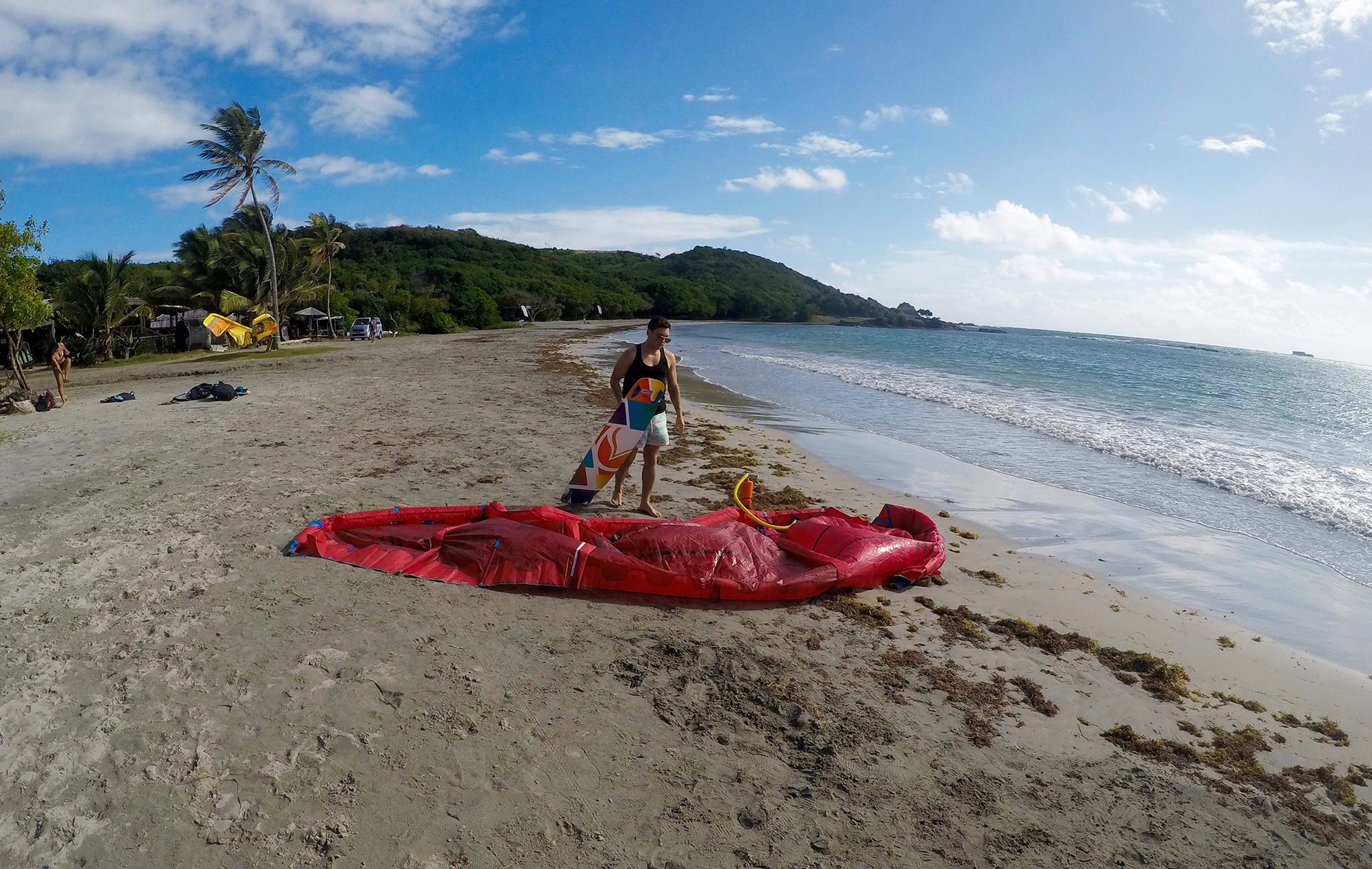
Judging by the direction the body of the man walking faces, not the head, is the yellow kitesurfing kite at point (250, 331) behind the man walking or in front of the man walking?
behind

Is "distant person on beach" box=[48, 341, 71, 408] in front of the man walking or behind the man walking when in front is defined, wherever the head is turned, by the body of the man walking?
behind

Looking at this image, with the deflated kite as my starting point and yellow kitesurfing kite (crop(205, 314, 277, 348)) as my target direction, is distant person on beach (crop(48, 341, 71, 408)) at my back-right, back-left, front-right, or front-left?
front-left

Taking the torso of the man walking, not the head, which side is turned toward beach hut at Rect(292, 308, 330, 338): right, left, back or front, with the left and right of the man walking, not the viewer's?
back

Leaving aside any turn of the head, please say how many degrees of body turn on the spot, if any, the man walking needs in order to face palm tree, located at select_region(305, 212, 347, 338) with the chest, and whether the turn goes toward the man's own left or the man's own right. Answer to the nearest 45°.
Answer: approximately 180°

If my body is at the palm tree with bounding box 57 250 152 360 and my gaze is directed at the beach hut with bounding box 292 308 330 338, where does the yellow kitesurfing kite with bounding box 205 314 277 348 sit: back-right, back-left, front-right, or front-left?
front-right

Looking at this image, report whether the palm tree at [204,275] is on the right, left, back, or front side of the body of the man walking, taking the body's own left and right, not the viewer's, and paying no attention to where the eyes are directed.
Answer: back

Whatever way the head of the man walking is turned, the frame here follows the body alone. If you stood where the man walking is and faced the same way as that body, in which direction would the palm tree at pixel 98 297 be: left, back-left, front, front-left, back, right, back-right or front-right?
back

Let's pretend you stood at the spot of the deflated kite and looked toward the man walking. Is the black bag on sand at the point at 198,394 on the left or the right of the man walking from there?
left

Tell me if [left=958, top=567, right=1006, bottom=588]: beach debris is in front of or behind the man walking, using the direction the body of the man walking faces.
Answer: in front

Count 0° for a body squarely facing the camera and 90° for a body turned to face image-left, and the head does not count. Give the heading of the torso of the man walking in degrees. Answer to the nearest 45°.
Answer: approximately 315°

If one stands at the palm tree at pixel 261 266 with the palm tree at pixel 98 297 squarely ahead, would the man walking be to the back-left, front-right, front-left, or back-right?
front-left

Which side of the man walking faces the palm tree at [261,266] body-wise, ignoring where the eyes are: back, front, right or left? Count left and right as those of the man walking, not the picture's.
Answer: back

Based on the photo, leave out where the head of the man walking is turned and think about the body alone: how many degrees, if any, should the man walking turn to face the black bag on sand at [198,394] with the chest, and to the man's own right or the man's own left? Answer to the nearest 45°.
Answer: approximately 180°

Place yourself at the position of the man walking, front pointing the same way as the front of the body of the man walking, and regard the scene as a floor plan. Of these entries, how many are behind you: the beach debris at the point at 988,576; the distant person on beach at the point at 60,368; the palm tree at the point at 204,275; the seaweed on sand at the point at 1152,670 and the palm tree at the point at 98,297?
3
